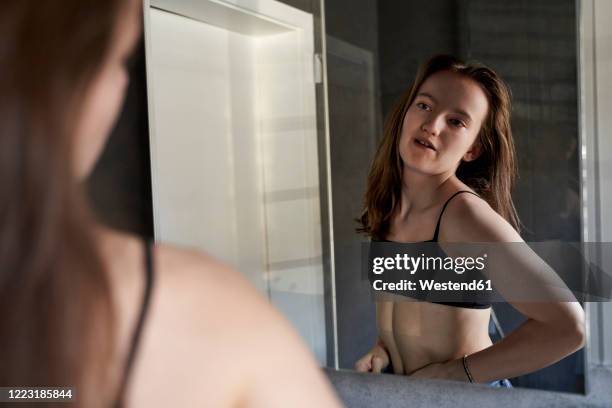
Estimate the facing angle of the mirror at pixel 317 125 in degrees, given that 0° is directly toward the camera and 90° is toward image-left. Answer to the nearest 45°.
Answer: approximately 0°

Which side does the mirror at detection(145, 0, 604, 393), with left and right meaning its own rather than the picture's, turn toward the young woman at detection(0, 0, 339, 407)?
front

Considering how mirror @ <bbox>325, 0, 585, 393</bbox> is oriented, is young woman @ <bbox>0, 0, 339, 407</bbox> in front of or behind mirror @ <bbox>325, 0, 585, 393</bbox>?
in front

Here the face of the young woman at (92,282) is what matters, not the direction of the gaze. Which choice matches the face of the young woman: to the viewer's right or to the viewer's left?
to the viewer's right
